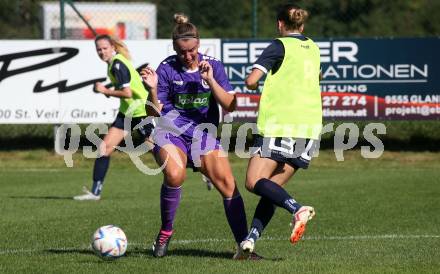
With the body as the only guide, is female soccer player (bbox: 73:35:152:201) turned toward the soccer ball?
no

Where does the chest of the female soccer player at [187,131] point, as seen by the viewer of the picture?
toward the camera

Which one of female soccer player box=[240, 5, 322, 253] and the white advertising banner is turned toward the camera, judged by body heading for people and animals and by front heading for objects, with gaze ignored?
the white advertising banner

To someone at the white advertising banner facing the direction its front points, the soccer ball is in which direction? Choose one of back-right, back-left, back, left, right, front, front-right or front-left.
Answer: front

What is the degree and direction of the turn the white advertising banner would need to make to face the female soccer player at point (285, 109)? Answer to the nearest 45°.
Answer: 0° — it already faces them

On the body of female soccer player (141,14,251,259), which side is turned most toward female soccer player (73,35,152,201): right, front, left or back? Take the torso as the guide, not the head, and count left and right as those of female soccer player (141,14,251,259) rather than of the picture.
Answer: back

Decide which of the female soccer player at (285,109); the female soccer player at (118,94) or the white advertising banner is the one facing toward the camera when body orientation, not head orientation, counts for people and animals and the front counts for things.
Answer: the white advertising banner

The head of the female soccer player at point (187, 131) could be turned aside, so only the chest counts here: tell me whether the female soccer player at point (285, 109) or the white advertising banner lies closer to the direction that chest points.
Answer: the female soccer player

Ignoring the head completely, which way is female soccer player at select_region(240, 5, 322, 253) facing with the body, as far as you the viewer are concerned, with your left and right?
facing away from the viewer and to the left of the viewer

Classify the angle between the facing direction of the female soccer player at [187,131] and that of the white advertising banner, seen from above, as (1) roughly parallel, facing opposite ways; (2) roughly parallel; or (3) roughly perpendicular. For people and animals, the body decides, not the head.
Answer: roughly parallel

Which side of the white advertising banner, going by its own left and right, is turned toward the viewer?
front

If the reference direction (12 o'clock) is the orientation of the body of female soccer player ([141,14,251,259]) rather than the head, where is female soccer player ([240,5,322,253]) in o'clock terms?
female soccer player ([240,5,322,253]) is roughly at 10 o'clock from female soccer player ([141,14,251,259]).
